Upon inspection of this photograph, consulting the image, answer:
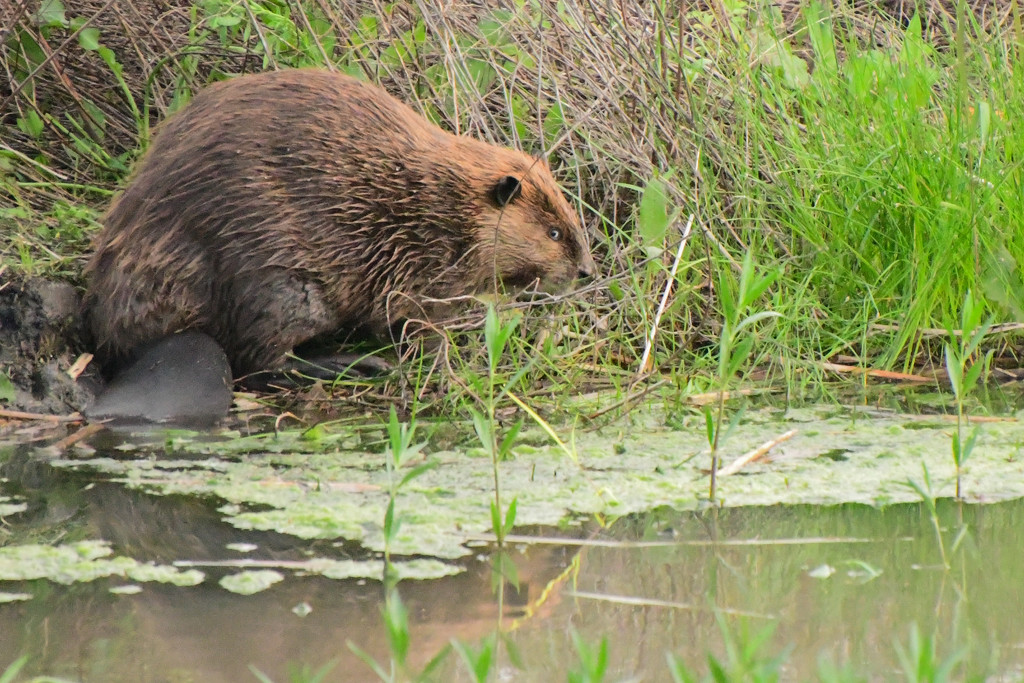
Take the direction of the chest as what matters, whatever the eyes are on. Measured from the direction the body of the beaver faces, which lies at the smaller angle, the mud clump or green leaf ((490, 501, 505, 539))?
the green leaf

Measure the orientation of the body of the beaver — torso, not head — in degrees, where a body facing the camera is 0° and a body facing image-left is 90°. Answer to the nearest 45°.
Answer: approximately 270°

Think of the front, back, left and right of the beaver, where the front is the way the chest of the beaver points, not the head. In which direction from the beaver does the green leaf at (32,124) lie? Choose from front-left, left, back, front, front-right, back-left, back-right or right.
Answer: back-left

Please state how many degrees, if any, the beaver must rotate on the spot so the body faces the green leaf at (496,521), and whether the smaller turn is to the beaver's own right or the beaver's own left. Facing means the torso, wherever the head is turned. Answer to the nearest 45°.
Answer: approximately 90° to the beaver's own right

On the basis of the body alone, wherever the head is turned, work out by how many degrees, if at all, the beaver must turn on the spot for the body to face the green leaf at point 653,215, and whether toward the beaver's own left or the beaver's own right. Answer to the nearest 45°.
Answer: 0° — it already faces it

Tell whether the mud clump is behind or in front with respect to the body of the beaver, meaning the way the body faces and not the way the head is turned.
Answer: behind

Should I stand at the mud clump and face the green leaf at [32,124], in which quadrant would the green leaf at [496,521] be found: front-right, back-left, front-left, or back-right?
back-right
